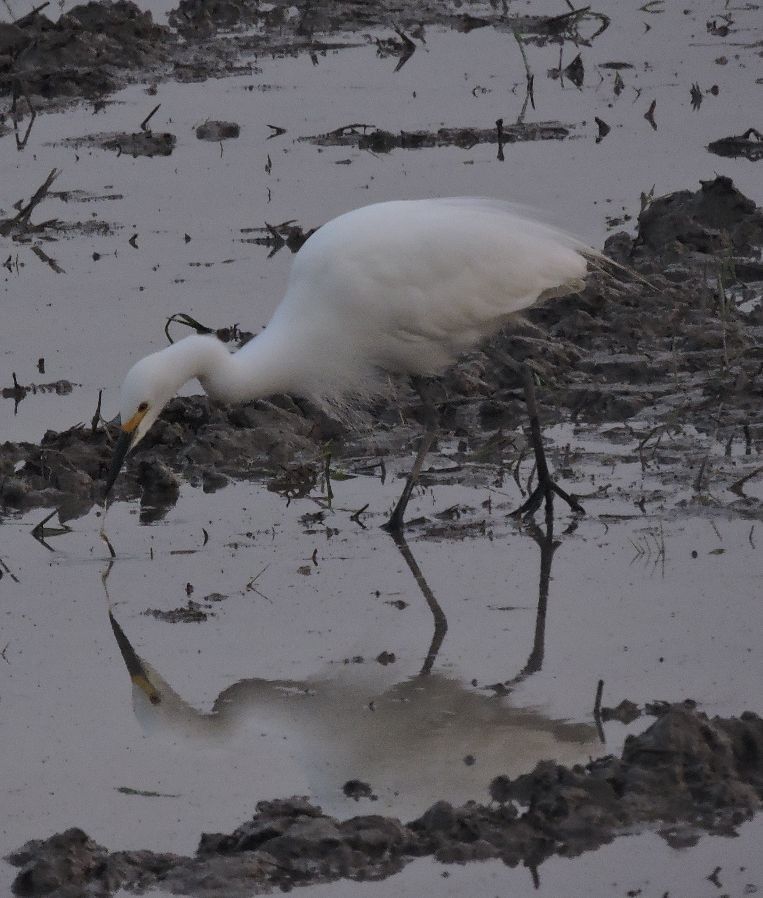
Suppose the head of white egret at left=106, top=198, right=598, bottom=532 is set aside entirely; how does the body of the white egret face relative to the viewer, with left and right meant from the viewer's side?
facing to the left of the viewer

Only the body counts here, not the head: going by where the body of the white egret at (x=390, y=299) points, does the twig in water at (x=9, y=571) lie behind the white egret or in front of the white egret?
in front

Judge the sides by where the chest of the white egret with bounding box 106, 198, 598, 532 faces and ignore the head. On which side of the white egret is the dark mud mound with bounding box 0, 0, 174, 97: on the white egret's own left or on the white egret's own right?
on the white egret's own right

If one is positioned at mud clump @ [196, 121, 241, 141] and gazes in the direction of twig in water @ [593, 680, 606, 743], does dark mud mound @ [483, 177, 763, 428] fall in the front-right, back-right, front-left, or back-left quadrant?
front-left

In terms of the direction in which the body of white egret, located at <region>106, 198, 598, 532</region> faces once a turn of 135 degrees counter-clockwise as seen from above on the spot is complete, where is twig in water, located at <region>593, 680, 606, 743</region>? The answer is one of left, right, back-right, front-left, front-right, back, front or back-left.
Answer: front-right

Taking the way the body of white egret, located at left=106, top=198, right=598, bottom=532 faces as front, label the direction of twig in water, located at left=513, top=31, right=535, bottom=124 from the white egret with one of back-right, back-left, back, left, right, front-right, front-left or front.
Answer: right

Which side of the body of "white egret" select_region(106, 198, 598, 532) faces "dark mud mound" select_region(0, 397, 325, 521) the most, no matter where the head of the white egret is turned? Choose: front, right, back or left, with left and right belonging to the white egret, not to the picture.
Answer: front

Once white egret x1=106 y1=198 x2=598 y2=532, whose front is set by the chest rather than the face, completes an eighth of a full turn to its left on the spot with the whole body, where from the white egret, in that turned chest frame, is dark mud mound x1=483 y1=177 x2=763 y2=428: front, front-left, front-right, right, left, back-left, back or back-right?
back

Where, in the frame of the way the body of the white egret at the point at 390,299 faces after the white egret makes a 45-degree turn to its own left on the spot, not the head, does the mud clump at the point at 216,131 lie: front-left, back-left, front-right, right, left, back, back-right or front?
back-right

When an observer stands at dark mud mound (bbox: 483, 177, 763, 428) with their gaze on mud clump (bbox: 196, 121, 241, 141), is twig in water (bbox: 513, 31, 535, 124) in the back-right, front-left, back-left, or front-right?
front-right
